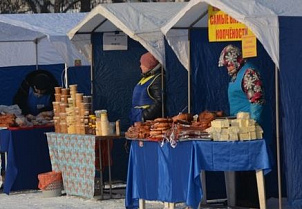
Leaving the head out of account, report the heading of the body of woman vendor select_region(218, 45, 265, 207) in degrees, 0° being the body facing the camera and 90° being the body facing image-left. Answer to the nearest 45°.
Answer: approximately 45°

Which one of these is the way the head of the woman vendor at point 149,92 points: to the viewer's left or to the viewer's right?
to the viewer's left

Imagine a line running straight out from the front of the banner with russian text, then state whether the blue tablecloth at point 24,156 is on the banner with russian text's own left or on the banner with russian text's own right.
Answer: on the banner with russian text's own right

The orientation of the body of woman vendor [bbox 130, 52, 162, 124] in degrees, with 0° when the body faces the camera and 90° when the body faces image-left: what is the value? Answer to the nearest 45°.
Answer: approximately 45°

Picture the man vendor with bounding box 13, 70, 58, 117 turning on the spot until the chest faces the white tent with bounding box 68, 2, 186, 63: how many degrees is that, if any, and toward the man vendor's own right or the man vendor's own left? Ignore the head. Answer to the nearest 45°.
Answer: approximately 45° to the man vendor's own left

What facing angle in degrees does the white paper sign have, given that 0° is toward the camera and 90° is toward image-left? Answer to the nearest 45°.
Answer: approximately 0°

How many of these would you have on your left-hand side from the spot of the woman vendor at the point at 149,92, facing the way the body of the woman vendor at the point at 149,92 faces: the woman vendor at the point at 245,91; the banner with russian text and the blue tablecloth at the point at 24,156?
2
